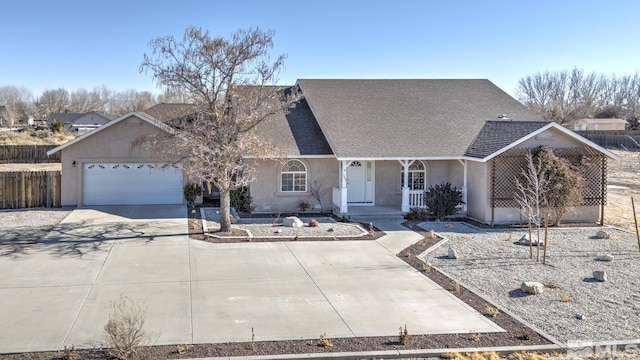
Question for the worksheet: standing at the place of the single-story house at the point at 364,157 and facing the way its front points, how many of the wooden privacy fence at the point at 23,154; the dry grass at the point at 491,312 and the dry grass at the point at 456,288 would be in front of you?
2

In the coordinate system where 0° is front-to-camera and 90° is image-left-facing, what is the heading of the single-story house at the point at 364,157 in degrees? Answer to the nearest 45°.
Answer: approximately 0°

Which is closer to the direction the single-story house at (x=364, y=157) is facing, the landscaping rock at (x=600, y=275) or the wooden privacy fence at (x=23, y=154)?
the landscaping rock

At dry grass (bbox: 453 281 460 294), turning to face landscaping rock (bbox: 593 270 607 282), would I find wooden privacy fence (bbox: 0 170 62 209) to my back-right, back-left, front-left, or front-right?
back-left

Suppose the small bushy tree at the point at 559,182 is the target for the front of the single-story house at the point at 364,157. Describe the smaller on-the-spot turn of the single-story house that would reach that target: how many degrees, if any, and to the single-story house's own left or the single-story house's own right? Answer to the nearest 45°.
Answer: approximately 45° to the single-story house's own left

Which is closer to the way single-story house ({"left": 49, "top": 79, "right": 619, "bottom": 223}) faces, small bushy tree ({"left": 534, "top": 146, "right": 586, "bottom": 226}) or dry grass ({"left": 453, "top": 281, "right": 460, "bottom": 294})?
the dry grass

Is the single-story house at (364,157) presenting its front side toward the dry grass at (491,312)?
yes

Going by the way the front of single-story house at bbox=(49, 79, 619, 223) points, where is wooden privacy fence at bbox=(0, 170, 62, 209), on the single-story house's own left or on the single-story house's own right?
on the single-story house's own right

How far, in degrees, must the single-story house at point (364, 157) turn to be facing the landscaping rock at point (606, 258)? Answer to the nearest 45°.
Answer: approximately 45° to its left

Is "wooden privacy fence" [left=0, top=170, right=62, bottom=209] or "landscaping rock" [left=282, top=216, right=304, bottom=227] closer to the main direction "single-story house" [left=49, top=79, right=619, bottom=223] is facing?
the landscaping rock

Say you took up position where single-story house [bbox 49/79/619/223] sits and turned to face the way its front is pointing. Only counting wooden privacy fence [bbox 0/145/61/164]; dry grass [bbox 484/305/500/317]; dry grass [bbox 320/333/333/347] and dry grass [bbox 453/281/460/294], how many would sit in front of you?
3

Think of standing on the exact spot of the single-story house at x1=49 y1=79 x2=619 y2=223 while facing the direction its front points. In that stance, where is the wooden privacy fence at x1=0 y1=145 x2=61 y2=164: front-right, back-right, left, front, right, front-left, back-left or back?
back-right
